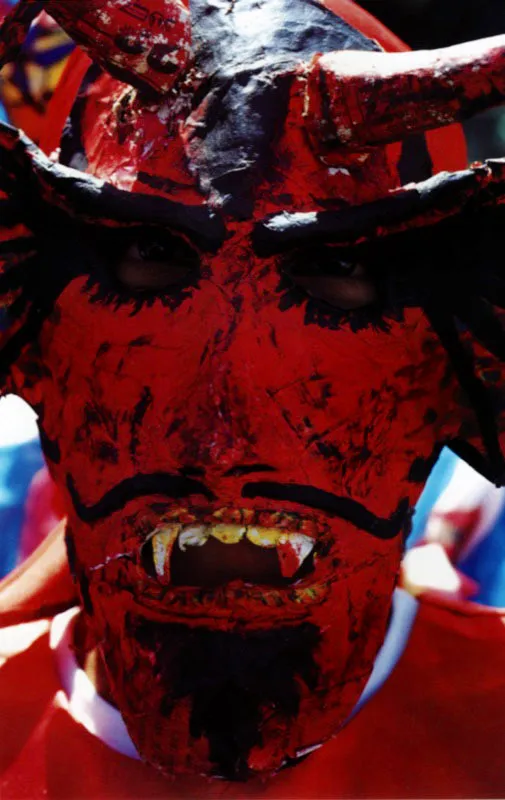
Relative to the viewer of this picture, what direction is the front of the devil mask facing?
facing the viewer
